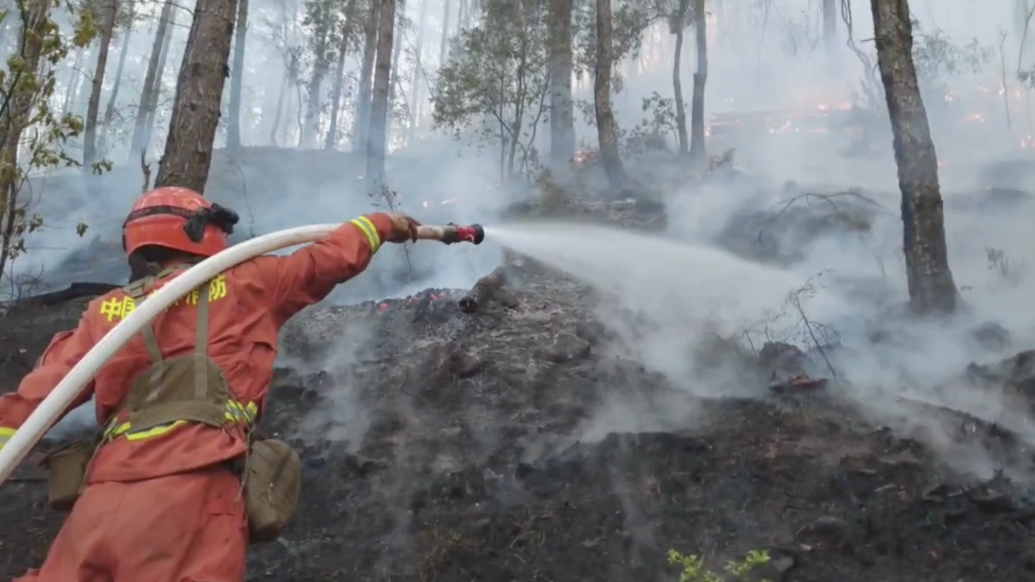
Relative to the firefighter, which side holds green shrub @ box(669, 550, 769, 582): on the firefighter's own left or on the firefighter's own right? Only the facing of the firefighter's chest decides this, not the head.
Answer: on the firefighter's own right

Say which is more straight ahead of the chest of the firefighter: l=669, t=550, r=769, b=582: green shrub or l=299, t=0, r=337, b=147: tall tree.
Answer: the tall tree

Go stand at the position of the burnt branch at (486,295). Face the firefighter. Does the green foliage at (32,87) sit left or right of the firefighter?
right

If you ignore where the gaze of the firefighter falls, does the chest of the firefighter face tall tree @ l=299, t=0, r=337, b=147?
yes

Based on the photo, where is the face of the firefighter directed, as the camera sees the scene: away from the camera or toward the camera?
away from the camera

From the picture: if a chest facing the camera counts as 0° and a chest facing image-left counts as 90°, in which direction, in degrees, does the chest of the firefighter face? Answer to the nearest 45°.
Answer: approximately 180°
